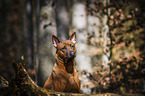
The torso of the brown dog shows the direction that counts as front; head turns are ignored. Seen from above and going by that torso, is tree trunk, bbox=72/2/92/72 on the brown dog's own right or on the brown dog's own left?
on the brown dog's own left

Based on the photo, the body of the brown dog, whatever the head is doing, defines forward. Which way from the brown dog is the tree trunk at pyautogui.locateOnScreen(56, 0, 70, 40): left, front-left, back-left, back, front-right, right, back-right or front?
back-left

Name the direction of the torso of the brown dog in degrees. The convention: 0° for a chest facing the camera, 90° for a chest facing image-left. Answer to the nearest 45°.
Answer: approximately 315°
